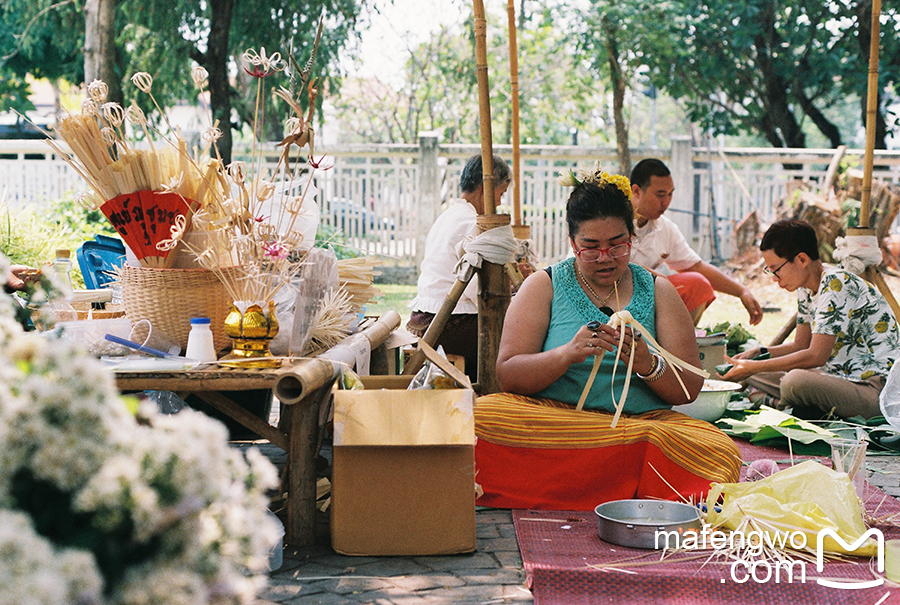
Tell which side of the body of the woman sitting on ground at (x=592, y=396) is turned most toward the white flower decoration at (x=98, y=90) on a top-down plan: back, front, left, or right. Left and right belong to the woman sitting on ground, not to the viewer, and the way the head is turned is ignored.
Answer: right

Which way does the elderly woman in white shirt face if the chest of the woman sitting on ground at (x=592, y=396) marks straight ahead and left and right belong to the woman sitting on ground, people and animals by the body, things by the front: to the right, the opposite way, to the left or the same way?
to the left

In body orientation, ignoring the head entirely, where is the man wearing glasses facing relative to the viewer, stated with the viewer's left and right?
facing to the left of the viewer

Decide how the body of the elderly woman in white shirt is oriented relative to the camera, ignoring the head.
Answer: to the viewer's right

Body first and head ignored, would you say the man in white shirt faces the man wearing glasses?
yes

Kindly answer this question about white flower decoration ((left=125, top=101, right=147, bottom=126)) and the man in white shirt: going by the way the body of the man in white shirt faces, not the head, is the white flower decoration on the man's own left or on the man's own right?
on the man's own right

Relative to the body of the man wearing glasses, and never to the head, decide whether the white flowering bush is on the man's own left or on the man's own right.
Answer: on the man's own left

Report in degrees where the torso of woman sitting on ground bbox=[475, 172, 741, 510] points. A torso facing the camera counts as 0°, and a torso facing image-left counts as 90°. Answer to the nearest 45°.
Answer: approximately 0°

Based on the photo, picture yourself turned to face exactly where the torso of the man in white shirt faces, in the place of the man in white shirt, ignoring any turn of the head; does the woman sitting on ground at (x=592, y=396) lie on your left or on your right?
on your right

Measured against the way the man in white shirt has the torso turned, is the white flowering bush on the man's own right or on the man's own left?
on the man's own right
